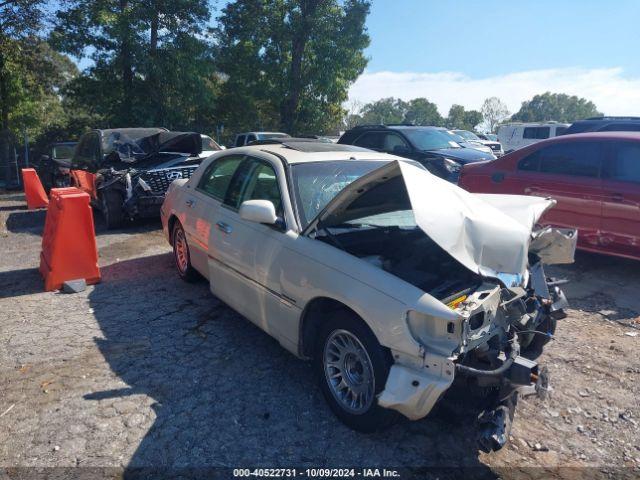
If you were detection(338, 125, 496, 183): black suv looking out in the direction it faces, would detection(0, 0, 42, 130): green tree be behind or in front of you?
behind

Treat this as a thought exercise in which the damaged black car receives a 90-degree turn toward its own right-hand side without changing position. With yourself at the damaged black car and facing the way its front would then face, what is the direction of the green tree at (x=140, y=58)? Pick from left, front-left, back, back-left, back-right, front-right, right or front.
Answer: back-right

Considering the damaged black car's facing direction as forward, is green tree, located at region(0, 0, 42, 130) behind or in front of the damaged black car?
behind

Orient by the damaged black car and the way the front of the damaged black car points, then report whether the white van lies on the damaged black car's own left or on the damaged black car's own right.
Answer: on the damaged black car's own left

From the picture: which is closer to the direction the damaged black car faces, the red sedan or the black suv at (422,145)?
the red sedan

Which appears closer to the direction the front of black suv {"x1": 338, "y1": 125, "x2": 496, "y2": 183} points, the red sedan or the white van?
the red sedan

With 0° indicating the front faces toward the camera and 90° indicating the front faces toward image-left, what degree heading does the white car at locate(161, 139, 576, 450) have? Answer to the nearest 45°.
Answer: approximately 315°

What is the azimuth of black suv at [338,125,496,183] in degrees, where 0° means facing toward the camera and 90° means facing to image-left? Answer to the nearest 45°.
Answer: approximately 315°

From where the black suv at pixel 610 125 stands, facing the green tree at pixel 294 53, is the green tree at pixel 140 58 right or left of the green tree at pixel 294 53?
left

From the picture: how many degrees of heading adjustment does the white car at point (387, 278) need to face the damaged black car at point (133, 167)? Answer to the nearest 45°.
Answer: approximately 180°

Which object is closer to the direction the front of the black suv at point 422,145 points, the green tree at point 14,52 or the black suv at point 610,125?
the black suv

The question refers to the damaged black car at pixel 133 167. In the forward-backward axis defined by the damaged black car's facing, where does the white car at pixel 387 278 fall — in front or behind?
in front
